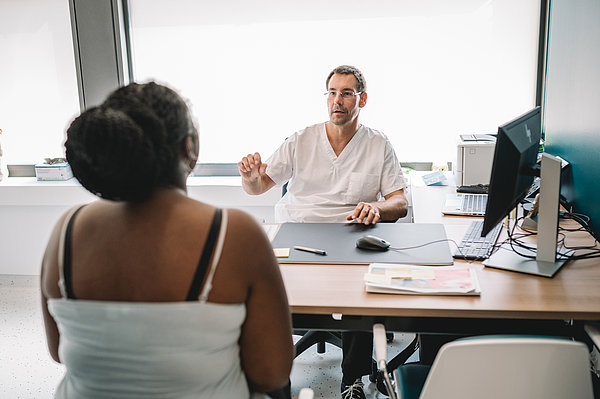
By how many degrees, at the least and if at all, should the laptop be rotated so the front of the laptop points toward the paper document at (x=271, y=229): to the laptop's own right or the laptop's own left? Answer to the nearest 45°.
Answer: approximately 45° to the laptop's own left

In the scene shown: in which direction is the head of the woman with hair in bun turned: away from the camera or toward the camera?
away from the camera

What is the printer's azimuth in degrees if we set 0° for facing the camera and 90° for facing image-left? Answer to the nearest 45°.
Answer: approximately 90°

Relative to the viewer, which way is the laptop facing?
to the viewer's left

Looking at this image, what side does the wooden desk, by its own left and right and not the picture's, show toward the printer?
front

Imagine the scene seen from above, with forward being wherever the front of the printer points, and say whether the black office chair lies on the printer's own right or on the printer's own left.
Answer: on the printer's own left

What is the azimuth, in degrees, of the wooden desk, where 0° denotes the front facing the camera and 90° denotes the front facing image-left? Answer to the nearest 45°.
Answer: approximately 180°
